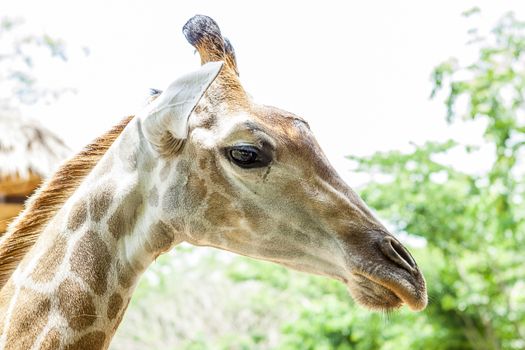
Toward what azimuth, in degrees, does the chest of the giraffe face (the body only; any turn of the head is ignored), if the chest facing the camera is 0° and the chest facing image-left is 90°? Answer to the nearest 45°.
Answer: approximately 270°
